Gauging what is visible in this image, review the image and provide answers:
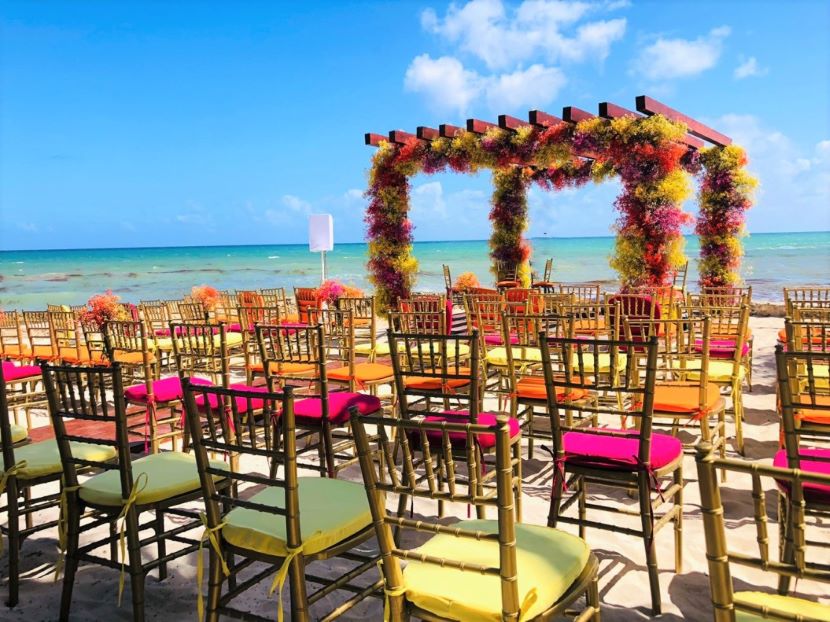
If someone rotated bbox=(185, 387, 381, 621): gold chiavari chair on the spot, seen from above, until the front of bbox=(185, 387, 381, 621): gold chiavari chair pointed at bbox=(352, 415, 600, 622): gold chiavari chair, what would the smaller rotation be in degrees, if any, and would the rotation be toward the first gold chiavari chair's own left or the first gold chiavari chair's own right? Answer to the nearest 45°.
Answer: approximately 90° to the first gold chiavari chair's own right

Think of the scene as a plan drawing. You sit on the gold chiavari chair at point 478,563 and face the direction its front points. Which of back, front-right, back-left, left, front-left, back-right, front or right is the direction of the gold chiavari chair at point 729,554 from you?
right

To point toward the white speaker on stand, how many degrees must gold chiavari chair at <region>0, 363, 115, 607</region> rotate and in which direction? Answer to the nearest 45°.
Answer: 0° — it already faces it

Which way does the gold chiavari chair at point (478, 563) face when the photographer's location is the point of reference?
facing away from the viewer and to the right of the viewer

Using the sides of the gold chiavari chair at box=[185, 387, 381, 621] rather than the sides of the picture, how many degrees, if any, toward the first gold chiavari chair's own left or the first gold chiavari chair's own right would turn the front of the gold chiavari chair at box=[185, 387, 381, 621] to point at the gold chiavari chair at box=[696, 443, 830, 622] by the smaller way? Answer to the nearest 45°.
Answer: approximately 90° to the first gold chiavari chair's own right

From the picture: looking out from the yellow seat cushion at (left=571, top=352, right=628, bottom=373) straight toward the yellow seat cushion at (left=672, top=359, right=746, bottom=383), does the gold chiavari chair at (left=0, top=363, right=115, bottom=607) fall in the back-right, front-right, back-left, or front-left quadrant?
back-right

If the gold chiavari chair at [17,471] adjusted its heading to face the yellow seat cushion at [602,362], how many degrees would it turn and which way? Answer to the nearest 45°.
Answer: approximately 45° to its right

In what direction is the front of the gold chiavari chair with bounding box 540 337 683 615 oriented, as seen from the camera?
facing away from the viewer and to the right of the viewer

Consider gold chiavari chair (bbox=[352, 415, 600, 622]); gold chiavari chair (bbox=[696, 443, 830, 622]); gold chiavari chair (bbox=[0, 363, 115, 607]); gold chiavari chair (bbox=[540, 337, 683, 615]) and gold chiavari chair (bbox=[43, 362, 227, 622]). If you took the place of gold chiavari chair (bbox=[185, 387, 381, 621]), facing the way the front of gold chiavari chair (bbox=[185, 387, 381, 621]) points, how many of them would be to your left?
2

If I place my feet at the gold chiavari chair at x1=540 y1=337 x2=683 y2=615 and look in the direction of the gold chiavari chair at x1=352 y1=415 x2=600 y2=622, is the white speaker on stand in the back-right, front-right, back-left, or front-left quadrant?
back-right

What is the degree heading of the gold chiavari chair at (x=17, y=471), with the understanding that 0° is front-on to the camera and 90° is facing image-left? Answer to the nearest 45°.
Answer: approximately 225°

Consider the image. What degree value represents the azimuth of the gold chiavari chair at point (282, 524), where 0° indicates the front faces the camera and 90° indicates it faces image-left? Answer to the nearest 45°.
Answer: approximately 225°

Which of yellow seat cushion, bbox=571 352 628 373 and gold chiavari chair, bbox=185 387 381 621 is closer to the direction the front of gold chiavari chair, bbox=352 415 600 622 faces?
the yellow seat cushion

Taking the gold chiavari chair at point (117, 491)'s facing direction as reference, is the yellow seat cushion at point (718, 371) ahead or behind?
ahead
